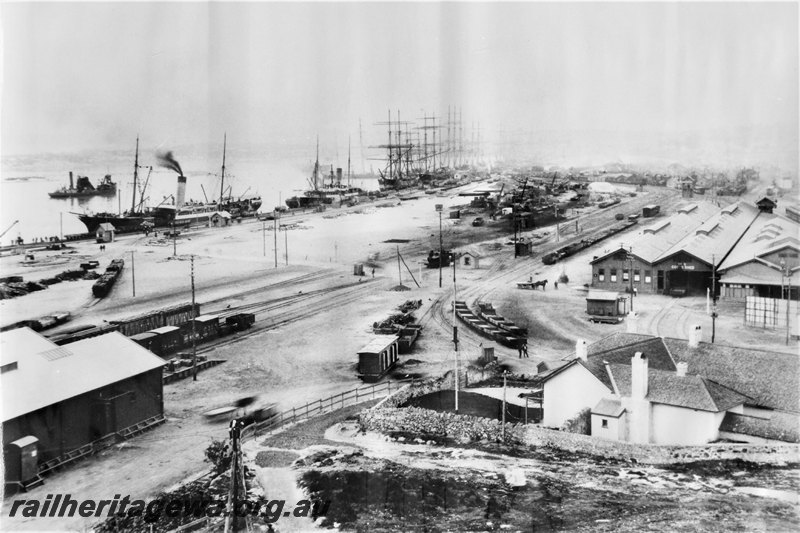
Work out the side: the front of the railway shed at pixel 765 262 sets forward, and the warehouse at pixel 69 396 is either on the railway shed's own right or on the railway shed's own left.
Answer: on the railway shed's own right

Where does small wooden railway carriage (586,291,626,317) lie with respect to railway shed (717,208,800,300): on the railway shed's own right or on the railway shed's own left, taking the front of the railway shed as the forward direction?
on the railway shed's own right

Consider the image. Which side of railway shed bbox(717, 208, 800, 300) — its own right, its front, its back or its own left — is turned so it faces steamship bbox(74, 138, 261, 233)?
right

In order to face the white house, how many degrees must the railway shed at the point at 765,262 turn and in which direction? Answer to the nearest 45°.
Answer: approximately 45° to its right

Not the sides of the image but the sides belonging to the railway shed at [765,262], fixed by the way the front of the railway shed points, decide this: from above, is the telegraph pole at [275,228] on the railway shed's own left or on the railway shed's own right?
on the railway shed's own right

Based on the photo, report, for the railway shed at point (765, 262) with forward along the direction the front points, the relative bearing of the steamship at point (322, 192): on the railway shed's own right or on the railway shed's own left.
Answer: on the railway shed's own right

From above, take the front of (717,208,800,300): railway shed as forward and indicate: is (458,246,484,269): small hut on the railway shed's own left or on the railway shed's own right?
on the railway shed's own right

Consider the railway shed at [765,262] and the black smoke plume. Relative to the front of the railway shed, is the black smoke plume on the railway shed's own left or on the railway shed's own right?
on the railway shed's own right

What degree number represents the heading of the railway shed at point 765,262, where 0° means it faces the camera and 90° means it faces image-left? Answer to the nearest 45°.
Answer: approximately 0°
